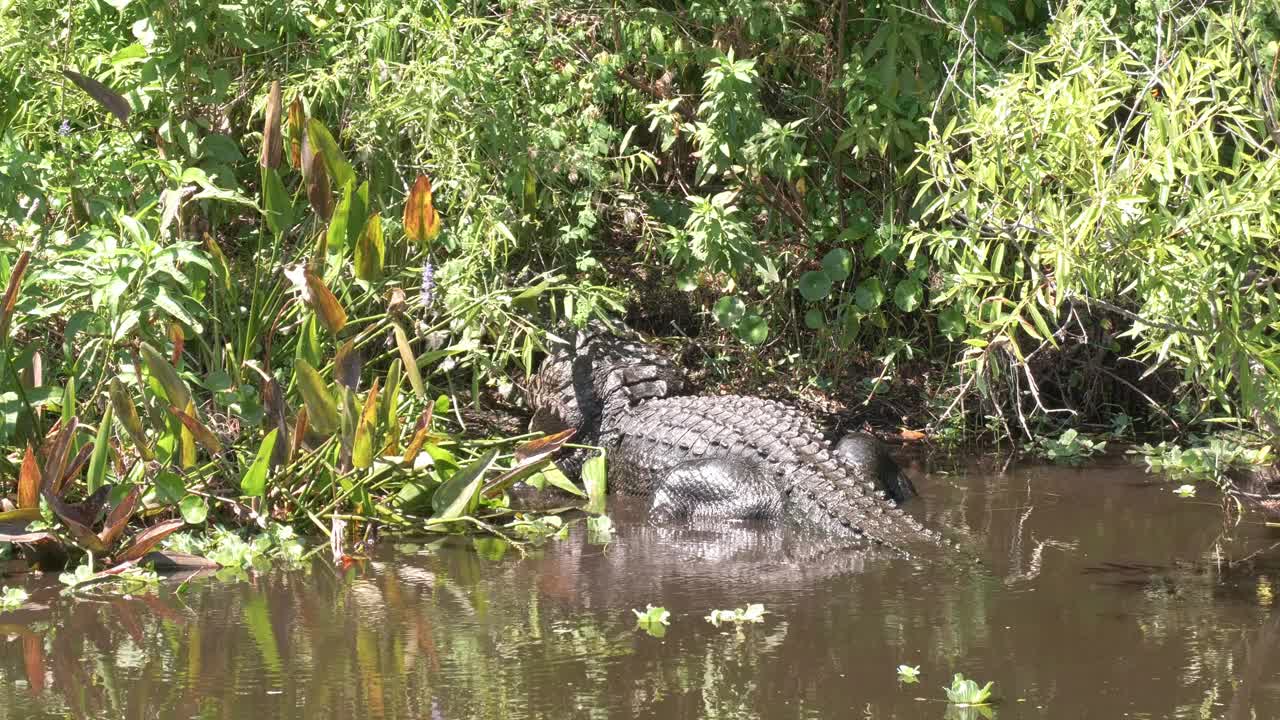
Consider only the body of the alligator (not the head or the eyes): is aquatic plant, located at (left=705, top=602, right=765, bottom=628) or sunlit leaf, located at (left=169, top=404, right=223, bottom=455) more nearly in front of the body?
the sunlit leaf

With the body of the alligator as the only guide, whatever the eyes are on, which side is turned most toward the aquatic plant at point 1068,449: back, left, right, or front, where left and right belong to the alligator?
right

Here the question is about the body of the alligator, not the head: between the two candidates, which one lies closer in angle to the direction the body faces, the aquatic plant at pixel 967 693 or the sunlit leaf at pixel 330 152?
the sunlit leaf

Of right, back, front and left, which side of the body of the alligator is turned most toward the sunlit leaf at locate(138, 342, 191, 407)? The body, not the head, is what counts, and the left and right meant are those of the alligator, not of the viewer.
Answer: left

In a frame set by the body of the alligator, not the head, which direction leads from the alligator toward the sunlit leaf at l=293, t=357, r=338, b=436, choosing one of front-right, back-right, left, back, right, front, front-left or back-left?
left

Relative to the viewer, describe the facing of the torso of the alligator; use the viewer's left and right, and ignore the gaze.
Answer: facing away from the viewer and to the left of the viewer

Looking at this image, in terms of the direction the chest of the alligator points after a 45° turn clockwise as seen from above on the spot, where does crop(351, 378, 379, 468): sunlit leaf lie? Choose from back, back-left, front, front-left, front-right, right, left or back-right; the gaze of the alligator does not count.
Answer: back-left

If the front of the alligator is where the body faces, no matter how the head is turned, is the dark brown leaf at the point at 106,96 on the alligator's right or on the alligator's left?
on the alligator's left

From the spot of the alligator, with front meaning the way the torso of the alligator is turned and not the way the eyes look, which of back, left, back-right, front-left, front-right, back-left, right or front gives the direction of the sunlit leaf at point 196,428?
left

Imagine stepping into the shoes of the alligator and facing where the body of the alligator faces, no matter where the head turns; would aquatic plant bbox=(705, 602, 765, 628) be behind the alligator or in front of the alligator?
behind

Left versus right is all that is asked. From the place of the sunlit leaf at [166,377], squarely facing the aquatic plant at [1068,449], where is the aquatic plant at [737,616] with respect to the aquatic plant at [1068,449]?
right
